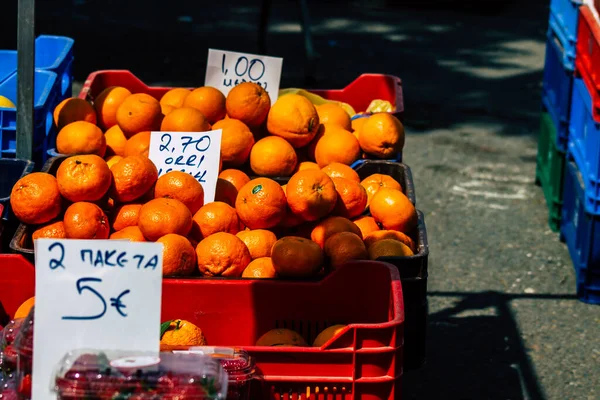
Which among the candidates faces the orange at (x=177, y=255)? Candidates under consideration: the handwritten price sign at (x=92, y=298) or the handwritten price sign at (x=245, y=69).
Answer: the handwritten price sign at (x=245, y=69)

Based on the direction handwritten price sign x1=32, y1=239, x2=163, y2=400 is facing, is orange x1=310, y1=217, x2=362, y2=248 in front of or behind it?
behind

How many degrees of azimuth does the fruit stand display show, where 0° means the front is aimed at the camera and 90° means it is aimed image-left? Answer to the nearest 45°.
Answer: approximately 0°

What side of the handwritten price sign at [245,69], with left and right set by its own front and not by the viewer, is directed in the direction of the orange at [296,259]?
front

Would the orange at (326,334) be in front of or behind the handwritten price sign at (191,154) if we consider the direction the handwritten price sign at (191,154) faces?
in front

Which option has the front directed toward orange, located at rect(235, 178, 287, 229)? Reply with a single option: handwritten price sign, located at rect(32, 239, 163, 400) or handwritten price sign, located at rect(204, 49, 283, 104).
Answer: handwritten price sign, located at rect(204, 49, 283, 104)

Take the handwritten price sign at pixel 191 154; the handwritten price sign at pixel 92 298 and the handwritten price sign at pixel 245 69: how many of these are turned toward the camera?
3

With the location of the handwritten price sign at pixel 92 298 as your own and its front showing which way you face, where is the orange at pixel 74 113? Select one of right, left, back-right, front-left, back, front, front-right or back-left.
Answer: back
